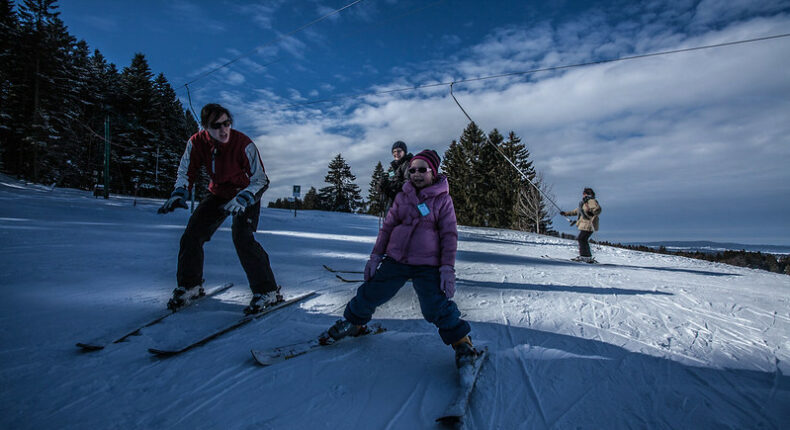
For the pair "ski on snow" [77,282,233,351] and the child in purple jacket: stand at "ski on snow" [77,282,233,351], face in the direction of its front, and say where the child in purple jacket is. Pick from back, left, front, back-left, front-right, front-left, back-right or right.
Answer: left

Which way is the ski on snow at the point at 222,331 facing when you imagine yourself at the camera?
facing the viewer and to the left of the viewer

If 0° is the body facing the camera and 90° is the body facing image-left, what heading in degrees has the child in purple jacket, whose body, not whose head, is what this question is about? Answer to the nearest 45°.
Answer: approximately 45°

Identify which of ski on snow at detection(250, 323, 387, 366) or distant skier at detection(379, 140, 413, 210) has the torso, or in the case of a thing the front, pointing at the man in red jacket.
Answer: the distant skier

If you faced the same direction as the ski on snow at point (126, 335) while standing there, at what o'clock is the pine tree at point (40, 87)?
The pine tree is roughly at 4 o'clock from the ski on snow.

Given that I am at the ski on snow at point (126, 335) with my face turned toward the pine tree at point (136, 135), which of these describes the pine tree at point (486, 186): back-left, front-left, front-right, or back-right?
front-right

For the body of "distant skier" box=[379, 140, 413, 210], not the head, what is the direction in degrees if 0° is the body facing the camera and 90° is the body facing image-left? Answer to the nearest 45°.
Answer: approximately 45°

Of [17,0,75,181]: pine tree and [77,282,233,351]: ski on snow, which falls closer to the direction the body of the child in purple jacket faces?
the ski on snow

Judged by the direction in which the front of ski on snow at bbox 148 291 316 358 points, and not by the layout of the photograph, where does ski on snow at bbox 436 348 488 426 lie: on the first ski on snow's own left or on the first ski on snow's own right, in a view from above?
on the first ski on snow's own left

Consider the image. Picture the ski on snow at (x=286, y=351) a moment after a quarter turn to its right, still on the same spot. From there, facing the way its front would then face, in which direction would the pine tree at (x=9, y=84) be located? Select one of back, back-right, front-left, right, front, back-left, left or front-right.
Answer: front

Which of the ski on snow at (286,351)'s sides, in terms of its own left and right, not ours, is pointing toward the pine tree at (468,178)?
back

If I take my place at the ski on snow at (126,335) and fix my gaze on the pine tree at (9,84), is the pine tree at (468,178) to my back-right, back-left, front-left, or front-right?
front-right
